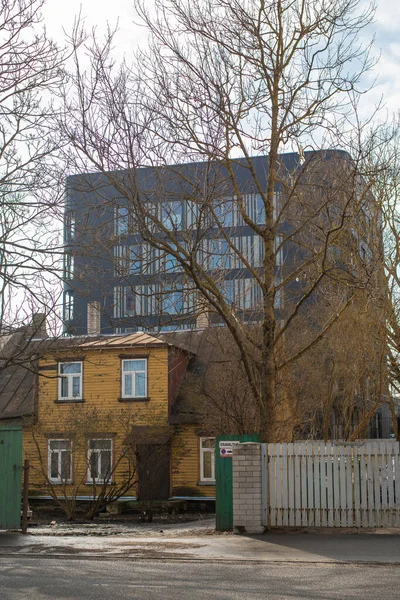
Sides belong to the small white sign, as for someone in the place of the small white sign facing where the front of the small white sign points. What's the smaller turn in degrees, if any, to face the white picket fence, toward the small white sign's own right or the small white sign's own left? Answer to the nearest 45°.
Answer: approximately 45° to the small white sign's own left

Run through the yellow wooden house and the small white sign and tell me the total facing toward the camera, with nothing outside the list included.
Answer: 2

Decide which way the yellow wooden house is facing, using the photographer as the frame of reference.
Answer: facing the viewer

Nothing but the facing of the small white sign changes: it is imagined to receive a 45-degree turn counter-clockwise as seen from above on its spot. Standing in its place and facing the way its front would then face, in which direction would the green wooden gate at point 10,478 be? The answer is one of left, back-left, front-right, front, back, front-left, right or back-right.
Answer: back-right

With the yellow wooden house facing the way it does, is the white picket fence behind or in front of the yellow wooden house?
in front
